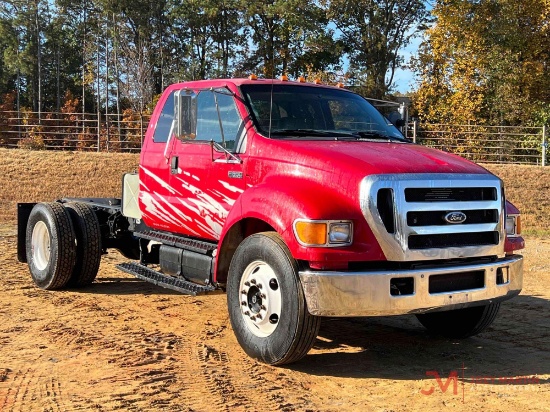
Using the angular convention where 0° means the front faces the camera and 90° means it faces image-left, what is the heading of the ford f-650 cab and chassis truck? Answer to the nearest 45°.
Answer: approximately 315°

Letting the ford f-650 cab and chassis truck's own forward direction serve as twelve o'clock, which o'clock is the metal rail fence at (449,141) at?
The metal rail fence is roughly at 8 o'clock from the ford f-650 cab and chassis truck.

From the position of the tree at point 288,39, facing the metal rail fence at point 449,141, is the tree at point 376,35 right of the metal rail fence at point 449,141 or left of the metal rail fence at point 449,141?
left

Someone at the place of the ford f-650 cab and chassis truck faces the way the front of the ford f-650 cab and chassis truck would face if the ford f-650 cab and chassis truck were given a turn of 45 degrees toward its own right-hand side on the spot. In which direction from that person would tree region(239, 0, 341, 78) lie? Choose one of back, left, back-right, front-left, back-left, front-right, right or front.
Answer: back

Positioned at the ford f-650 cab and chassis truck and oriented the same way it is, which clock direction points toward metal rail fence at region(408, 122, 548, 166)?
The metal rail fence is roughly at 8 o'clock from the ford f-650 cab and chassis truck.

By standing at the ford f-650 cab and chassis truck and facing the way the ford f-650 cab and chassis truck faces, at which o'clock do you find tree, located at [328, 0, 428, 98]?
The tree is roughly at 8 o'clock from the ford f-650 cab and chassis truck.
